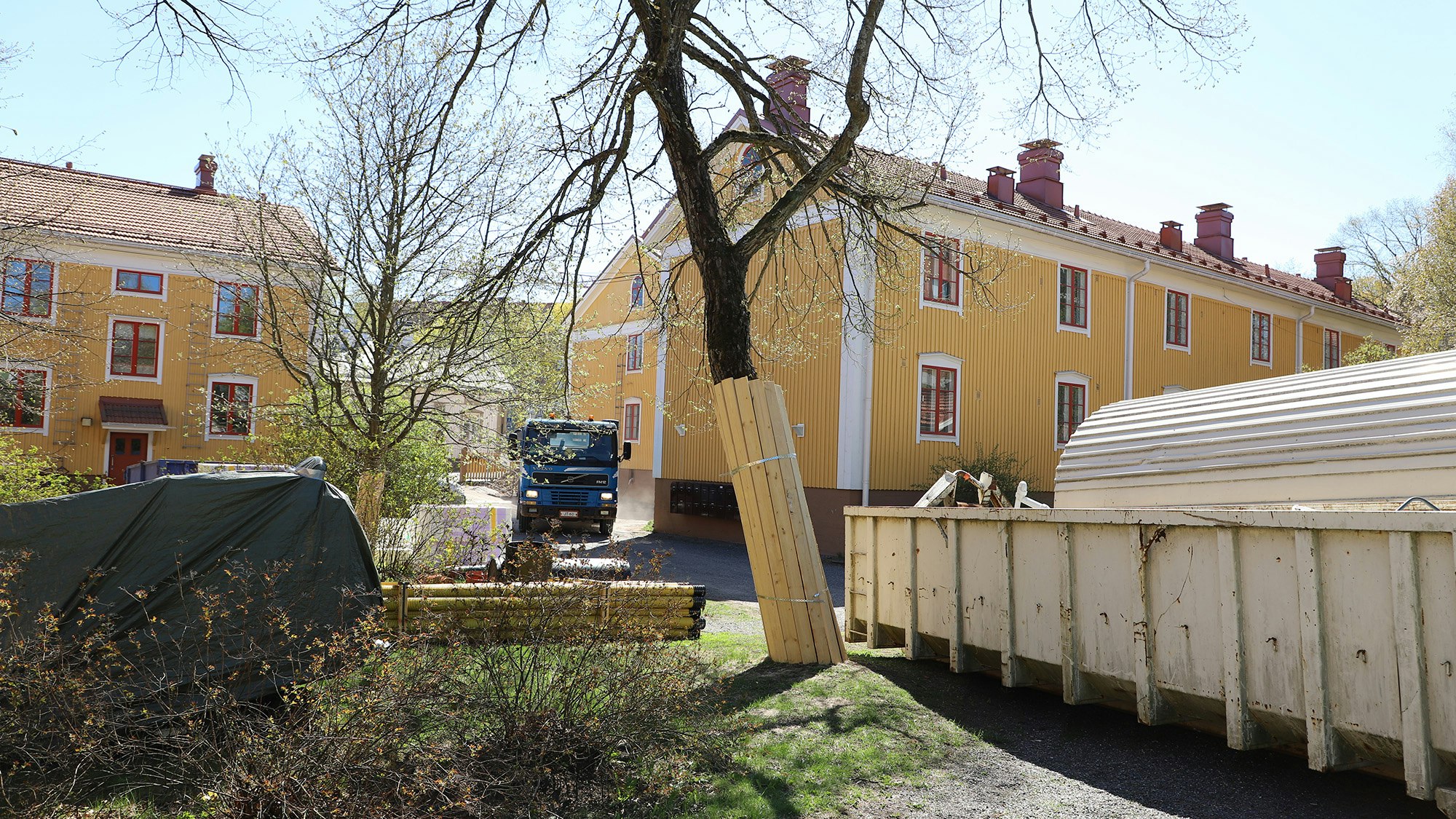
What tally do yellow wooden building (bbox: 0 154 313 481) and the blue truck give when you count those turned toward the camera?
2

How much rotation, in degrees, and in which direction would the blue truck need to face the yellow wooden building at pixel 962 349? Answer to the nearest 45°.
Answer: approximately 90° to its left

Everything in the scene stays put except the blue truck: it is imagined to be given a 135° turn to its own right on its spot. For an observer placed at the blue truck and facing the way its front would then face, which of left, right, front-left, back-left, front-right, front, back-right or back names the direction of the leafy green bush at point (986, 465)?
back-right

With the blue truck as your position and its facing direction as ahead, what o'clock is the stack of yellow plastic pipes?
The stack of yellow plastic pipes is roughly at 12 o'clock from the blue truck.

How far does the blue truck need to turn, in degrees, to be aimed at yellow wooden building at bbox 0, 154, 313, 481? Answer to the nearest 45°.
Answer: approximately 135° to its right

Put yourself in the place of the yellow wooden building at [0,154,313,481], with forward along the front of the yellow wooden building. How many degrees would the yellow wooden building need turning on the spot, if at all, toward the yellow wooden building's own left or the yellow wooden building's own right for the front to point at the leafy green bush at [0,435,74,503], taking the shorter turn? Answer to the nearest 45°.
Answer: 0° — it already faces it

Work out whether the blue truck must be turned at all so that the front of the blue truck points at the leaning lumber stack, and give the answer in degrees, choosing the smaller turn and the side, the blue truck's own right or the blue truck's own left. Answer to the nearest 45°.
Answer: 0° — it already faces it

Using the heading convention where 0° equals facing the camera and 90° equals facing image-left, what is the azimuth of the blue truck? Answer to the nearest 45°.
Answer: approximately 0°

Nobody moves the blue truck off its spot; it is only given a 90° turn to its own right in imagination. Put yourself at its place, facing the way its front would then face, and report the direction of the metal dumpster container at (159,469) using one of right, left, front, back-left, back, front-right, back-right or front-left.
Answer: front
